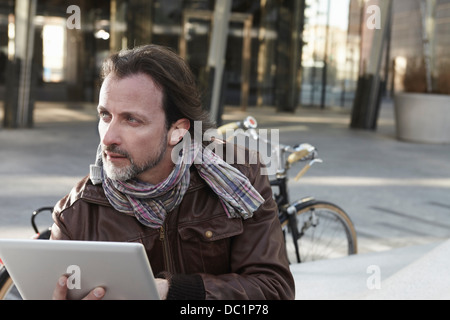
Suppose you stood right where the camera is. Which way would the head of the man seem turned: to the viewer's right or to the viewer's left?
to the viewer's left

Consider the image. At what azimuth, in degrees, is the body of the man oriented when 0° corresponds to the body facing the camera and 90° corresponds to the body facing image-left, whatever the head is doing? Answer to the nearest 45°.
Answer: approximately 45°

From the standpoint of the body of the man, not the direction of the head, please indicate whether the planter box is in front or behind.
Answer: behind

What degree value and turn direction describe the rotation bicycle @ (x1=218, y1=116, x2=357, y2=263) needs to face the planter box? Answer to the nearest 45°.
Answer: approximately 45° to its left

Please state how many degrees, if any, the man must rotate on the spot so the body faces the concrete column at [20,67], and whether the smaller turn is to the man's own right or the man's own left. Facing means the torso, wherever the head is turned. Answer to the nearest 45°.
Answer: approximately 135° to the man's own right

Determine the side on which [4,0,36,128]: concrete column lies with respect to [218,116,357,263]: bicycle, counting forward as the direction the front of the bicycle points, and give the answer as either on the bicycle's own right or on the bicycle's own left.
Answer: on the bicycle's own left

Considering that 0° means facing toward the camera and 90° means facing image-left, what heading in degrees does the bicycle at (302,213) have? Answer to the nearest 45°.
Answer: approximately 225°

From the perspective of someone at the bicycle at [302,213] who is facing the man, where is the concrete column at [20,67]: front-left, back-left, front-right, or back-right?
back-right
